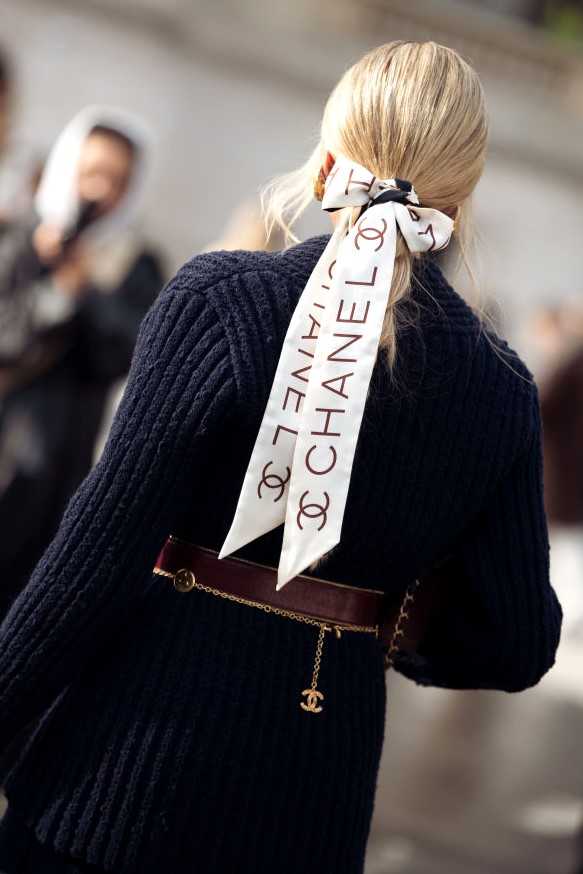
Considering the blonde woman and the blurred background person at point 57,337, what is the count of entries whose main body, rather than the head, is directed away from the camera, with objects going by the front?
1

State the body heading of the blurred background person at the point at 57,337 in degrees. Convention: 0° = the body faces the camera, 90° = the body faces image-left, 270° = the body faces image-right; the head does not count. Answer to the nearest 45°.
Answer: approximately 0°

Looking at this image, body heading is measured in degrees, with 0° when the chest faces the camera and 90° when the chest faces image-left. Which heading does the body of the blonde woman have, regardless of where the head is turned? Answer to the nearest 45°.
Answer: approximately 180°

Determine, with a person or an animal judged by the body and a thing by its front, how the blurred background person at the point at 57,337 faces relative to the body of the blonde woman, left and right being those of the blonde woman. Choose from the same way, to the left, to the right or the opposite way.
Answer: the opposite way
